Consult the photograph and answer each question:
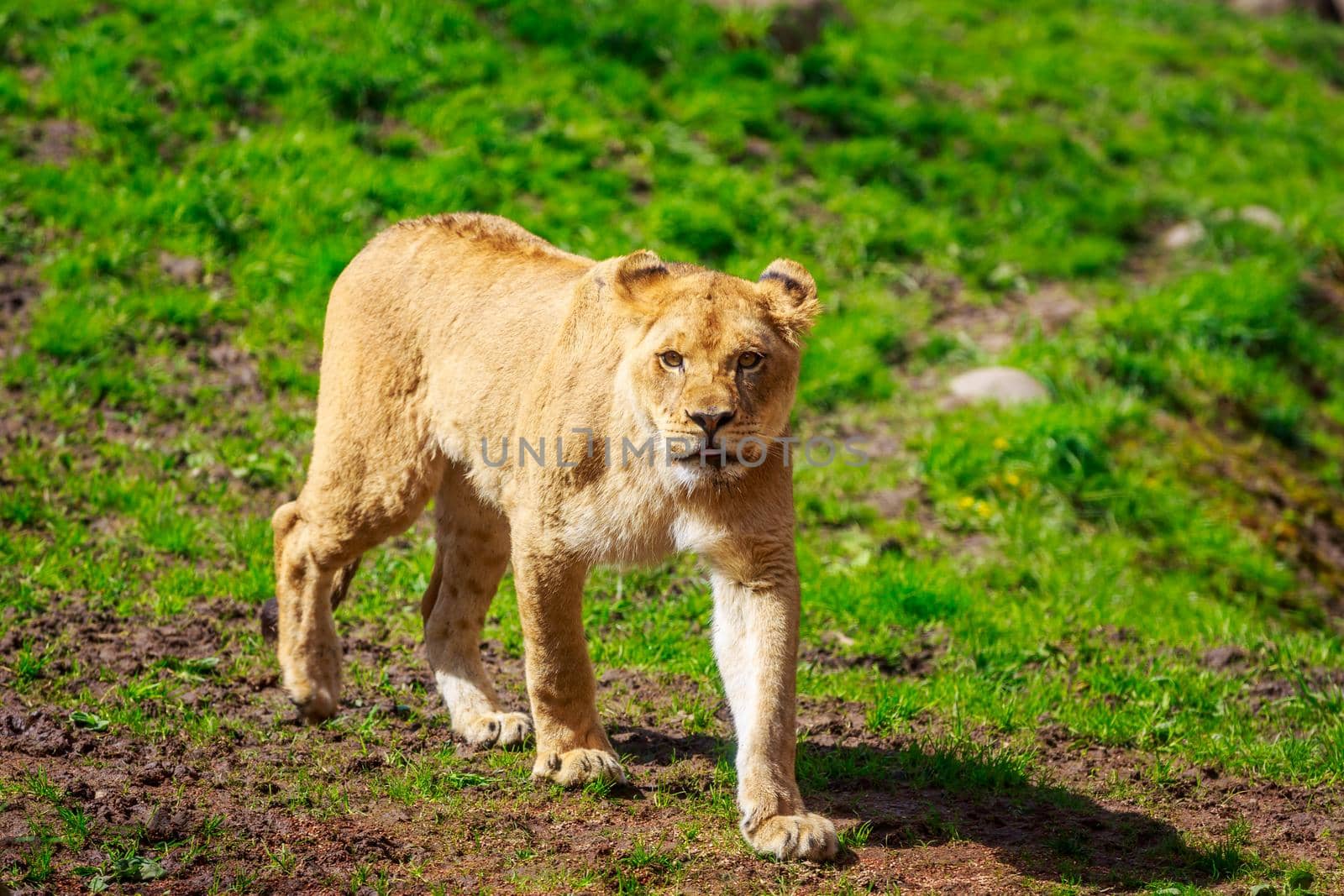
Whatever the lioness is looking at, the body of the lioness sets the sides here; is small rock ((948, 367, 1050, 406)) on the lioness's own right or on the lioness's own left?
on the lioness's own left

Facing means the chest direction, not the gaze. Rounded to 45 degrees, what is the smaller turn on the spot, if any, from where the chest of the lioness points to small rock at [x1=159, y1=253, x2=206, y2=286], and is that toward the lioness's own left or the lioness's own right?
approximately 180°

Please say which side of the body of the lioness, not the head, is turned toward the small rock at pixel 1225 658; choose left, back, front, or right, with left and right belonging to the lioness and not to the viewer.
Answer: left

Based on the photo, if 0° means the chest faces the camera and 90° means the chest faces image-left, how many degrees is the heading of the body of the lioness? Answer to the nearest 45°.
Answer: approximately 315°

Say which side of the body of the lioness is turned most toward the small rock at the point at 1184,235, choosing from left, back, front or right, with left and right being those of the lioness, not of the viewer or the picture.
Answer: left

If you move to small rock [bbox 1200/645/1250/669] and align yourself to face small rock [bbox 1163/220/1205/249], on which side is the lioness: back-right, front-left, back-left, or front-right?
back-left
